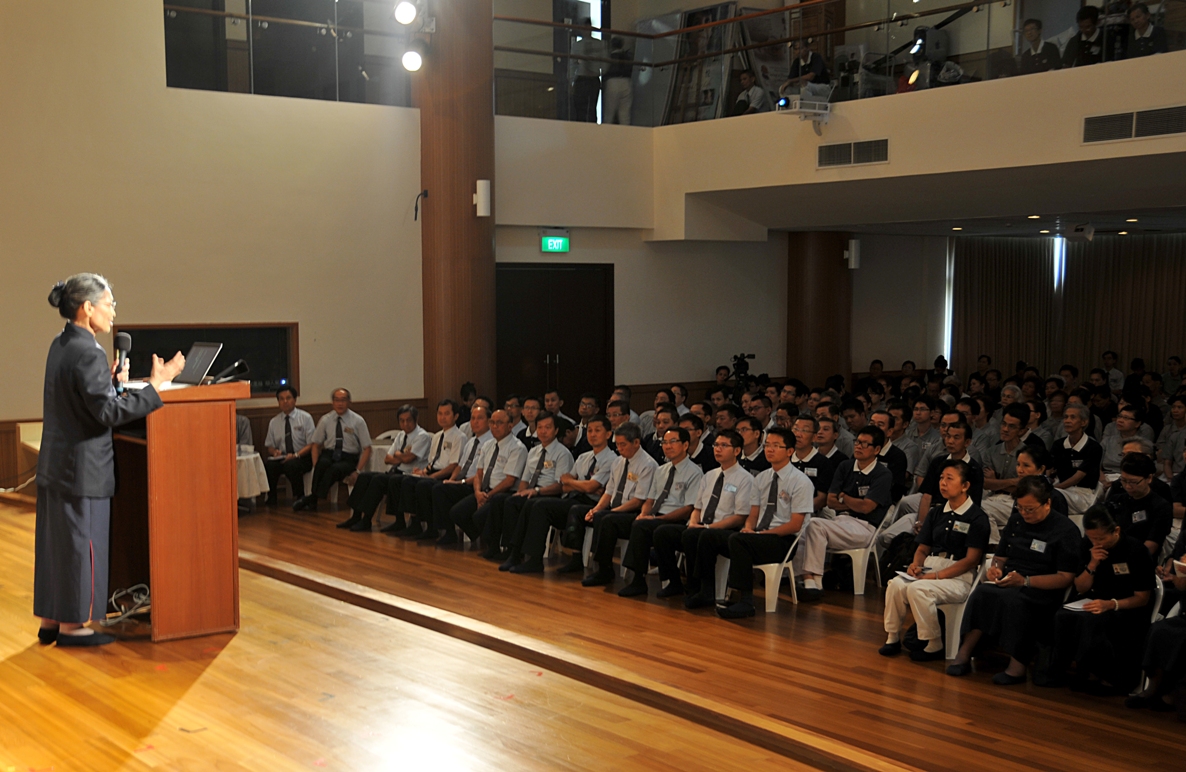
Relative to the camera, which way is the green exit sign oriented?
toward the camera

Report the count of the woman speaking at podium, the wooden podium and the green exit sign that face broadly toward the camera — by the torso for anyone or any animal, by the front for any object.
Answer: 1

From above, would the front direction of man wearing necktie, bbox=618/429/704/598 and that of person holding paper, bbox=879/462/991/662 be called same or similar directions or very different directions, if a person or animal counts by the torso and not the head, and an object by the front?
same or similar directions

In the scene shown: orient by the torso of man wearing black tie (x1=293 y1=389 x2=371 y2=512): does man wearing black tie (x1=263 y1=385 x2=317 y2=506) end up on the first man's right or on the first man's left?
on the first man's right

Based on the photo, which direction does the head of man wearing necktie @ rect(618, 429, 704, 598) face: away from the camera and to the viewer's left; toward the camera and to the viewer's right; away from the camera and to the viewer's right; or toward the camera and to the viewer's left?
toward the camera and to the viewer's left

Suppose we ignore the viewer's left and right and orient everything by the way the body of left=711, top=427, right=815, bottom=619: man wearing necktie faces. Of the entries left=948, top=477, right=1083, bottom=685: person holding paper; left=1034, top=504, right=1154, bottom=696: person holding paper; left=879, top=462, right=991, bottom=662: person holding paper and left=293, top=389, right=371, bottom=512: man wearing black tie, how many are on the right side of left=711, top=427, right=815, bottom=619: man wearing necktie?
1

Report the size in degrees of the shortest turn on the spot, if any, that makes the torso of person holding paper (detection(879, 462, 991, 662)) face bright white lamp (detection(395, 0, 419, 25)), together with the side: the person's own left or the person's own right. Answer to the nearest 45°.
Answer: approximately 90° to the person's own right

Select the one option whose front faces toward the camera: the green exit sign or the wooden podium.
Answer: the green exit sign

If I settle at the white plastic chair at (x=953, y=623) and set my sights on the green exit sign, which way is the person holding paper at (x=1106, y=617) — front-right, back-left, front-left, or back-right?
back-right

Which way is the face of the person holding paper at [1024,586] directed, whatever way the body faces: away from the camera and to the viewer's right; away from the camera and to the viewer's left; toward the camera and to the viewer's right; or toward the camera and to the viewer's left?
toward the camera and to the viewer's left

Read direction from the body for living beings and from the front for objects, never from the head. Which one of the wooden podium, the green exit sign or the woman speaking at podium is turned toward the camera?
the green exit sign

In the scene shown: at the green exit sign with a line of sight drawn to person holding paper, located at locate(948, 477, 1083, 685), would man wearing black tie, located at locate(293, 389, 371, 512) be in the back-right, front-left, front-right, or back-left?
front-right

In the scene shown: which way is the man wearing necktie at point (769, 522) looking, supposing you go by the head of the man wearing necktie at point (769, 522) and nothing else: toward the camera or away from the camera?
toward the camera
